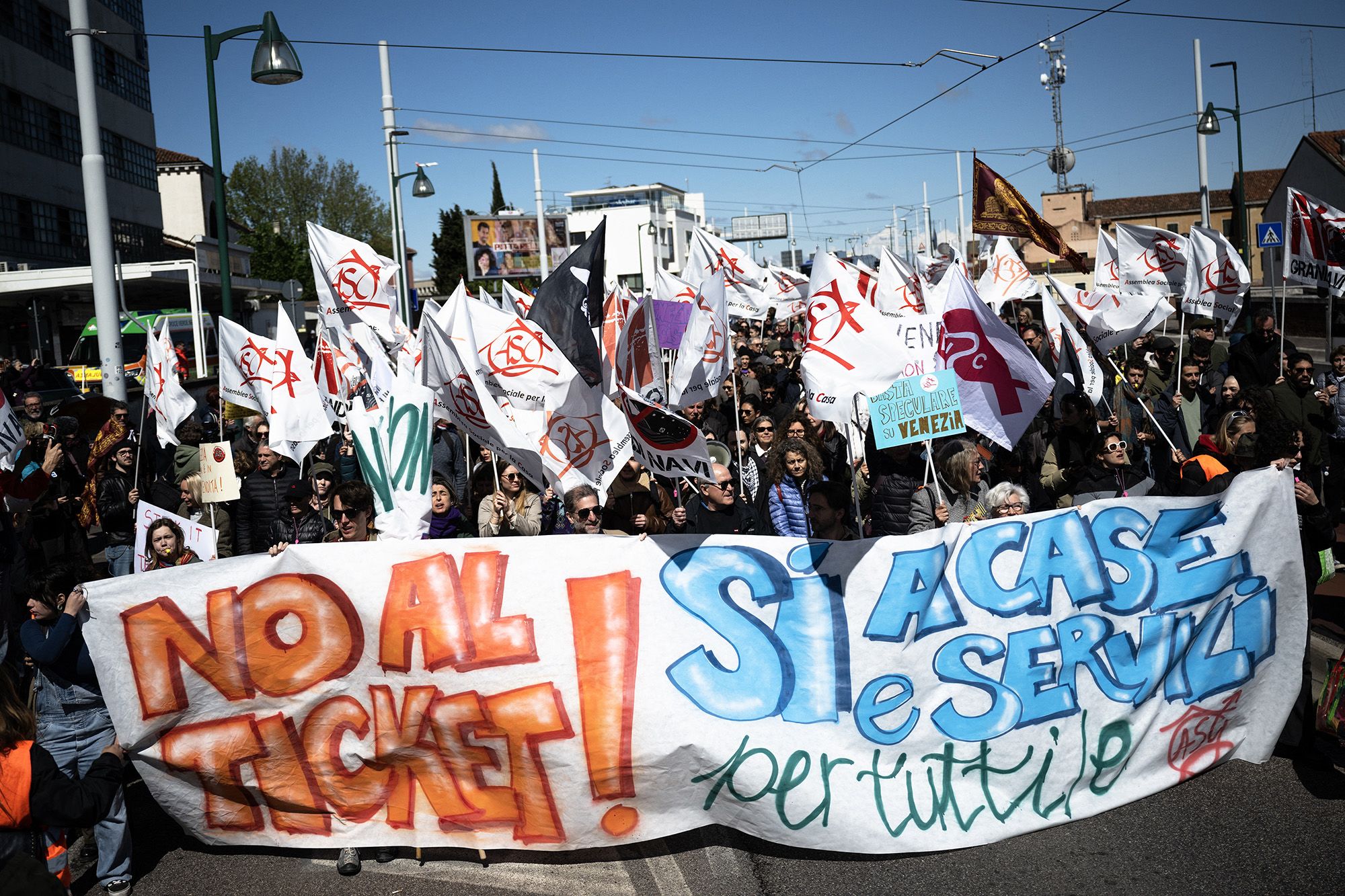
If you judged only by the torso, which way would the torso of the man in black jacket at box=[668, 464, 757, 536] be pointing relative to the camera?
toward the camera

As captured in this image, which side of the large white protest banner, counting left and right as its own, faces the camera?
front

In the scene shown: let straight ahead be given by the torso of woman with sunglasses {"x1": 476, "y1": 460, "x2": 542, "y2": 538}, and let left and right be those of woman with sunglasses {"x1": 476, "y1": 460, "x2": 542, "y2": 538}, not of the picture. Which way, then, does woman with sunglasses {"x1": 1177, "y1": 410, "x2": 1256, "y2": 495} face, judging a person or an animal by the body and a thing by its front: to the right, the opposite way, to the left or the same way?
the same way

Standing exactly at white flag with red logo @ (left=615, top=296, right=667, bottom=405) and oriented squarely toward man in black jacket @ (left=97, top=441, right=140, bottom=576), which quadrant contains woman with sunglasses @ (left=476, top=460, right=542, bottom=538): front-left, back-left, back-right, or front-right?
front-left

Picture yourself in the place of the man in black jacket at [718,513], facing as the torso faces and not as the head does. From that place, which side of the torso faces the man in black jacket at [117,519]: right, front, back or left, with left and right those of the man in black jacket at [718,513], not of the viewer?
right

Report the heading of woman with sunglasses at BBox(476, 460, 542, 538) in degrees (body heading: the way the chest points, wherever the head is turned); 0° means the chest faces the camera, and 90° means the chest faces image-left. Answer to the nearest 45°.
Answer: approximately 0°

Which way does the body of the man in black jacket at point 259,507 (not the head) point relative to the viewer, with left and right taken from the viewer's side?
facing the viewer

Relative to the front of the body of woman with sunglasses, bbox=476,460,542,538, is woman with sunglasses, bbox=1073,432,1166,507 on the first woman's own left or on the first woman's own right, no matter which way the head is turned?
on the first woman's own left

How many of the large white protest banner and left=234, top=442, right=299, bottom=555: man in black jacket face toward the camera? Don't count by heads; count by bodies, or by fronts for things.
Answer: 2

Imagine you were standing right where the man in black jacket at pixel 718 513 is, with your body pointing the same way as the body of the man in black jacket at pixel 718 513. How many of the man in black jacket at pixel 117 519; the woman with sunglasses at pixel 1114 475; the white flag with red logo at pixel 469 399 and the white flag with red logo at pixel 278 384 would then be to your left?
1

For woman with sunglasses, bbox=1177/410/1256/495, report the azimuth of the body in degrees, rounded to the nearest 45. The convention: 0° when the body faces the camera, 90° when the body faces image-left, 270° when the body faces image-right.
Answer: approximately 315°

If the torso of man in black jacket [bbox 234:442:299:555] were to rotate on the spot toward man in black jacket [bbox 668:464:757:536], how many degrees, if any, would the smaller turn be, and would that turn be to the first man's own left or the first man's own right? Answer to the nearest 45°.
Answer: approximately 45° to the first man's own left

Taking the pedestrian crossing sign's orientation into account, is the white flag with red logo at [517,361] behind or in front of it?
in front

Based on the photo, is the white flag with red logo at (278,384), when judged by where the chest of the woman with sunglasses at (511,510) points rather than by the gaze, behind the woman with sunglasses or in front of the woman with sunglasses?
behind

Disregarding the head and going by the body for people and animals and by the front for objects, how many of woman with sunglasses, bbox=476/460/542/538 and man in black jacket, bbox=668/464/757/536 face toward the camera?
2
